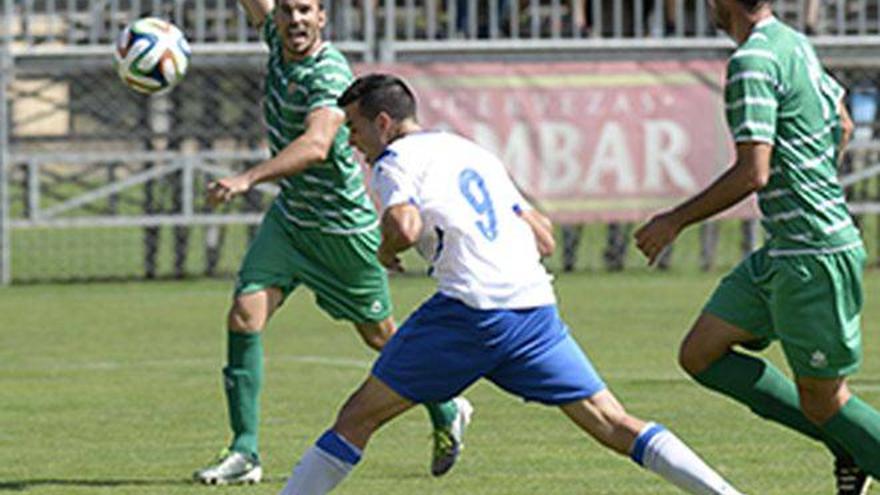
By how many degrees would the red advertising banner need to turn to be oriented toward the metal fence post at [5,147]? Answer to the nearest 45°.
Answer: approximately 90° to its right

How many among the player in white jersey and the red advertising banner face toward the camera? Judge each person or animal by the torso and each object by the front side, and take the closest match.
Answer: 1

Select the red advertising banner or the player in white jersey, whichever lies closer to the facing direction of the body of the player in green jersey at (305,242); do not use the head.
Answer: the player in white jersey

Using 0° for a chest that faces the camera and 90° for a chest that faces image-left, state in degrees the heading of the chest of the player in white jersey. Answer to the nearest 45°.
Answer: approximately 135°

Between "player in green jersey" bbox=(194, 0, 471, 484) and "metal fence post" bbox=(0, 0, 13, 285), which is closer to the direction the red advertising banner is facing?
the player in green jersey

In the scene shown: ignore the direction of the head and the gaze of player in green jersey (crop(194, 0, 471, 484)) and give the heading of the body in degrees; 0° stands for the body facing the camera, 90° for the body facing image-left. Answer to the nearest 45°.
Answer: approximately 45°

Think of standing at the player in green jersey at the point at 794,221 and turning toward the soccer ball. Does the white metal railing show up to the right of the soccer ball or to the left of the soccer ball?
right
